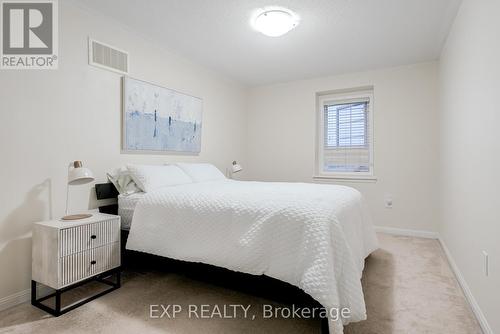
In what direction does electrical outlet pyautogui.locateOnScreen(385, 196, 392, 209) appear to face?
toward the camera

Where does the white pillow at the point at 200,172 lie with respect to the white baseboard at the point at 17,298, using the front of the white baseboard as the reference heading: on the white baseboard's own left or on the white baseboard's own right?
on the white baseboard's own left

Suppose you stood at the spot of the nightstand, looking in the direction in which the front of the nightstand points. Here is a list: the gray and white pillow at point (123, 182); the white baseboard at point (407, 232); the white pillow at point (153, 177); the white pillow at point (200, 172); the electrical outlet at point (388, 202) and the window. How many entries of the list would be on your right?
0

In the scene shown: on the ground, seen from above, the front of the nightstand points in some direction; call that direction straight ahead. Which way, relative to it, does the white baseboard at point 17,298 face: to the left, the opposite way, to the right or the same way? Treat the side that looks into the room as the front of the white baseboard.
the same way

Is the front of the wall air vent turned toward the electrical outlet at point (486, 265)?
yes

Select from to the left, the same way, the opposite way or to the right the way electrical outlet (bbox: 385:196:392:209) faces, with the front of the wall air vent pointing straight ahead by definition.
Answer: to the right

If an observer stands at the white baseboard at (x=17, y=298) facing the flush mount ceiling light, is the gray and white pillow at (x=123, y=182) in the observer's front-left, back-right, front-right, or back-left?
front-left

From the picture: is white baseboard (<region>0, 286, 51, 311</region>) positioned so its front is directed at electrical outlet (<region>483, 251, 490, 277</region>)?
yes

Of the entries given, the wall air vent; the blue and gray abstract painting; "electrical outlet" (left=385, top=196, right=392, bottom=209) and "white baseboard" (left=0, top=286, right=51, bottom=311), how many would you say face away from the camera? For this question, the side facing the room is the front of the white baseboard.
0

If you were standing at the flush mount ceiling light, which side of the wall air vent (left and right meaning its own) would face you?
front

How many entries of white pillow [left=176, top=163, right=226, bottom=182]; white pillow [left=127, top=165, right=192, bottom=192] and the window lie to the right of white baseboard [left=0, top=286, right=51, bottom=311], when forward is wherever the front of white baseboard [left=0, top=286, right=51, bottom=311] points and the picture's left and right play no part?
0

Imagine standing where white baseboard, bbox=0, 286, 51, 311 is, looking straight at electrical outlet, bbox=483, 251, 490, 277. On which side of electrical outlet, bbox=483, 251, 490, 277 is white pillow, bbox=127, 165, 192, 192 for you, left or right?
left

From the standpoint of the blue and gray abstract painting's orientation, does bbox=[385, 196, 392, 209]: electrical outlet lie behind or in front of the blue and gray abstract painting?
in front

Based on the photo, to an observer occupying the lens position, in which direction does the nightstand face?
facing the viewer and to the right of the viewer
